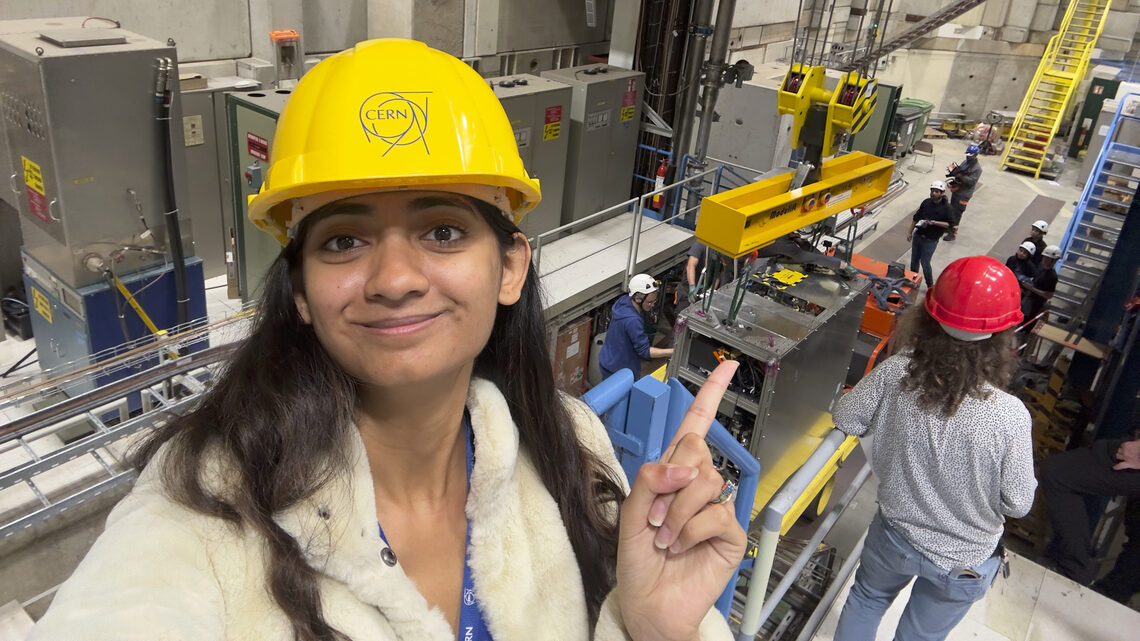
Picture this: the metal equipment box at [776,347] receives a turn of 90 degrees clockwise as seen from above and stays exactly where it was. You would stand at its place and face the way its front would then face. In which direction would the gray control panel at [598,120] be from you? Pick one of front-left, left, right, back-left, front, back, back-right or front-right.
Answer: front

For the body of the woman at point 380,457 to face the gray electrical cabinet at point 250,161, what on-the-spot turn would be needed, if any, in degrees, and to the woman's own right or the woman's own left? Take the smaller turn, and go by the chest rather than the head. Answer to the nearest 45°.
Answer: approximately 180°

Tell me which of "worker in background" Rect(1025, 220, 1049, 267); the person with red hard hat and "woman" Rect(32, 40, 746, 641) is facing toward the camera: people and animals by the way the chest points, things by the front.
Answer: the woman

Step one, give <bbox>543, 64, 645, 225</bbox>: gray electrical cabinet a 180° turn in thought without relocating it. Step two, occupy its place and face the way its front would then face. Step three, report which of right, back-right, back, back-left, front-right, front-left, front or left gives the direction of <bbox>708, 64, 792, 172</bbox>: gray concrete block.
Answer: right

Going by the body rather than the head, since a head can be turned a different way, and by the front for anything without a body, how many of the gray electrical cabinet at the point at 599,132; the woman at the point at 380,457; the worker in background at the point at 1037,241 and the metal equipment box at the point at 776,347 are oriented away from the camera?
0

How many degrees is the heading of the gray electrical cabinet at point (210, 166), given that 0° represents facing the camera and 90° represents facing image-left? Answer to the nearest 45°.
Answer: approximately 315°

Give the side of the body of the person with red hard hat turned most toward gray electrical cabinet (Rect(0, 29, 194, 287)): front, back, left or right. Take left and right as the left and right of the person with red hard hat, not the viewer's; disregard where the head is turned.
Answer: left

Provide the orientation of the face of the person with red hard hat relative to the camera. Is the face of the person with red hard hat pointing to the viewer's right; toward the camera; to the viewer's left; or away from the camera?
away from the camera

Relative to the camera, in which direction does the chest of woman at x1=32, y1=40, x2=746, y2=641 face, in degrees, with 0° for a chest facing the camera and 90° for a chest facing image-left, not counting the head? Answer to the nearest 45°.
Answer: approximately 0°

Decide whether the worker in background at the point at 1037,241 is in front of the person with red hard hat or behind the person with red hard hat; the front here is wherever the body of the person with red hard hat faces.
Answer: in front

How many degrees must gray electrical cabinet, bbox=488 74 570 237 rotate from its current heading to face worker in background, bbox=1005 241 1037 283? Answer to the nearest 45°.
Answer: approximately 45° to its left

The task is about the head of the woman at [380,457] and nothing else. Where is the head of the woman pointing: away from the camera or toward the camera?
toward the camera

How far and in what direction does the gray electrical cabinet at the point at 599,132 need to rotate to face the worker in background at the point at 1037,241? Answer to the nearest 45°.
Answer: approximately 45° to its left

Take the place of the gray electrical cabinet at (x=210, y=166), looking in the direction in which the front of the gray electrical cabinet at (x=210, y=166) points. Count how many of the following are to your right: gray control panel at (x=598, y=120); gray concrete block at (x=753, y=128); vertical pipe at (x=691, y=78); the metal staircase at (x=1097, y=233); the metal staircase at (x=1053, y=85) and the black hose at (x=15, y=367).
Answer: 1

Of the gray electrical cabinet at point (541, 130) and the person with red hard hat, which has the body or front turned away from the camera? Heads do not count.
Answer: the person with red hard hat

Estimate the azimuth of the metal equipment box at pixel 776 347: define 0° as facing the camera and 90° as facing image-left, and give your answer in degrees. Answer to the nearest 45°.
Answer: approximately 45°

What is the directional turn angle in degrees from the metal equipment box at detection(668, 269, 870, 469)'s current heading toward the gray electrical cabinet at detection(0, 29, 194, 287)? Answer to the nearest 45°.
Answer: approximately 45° to its right
